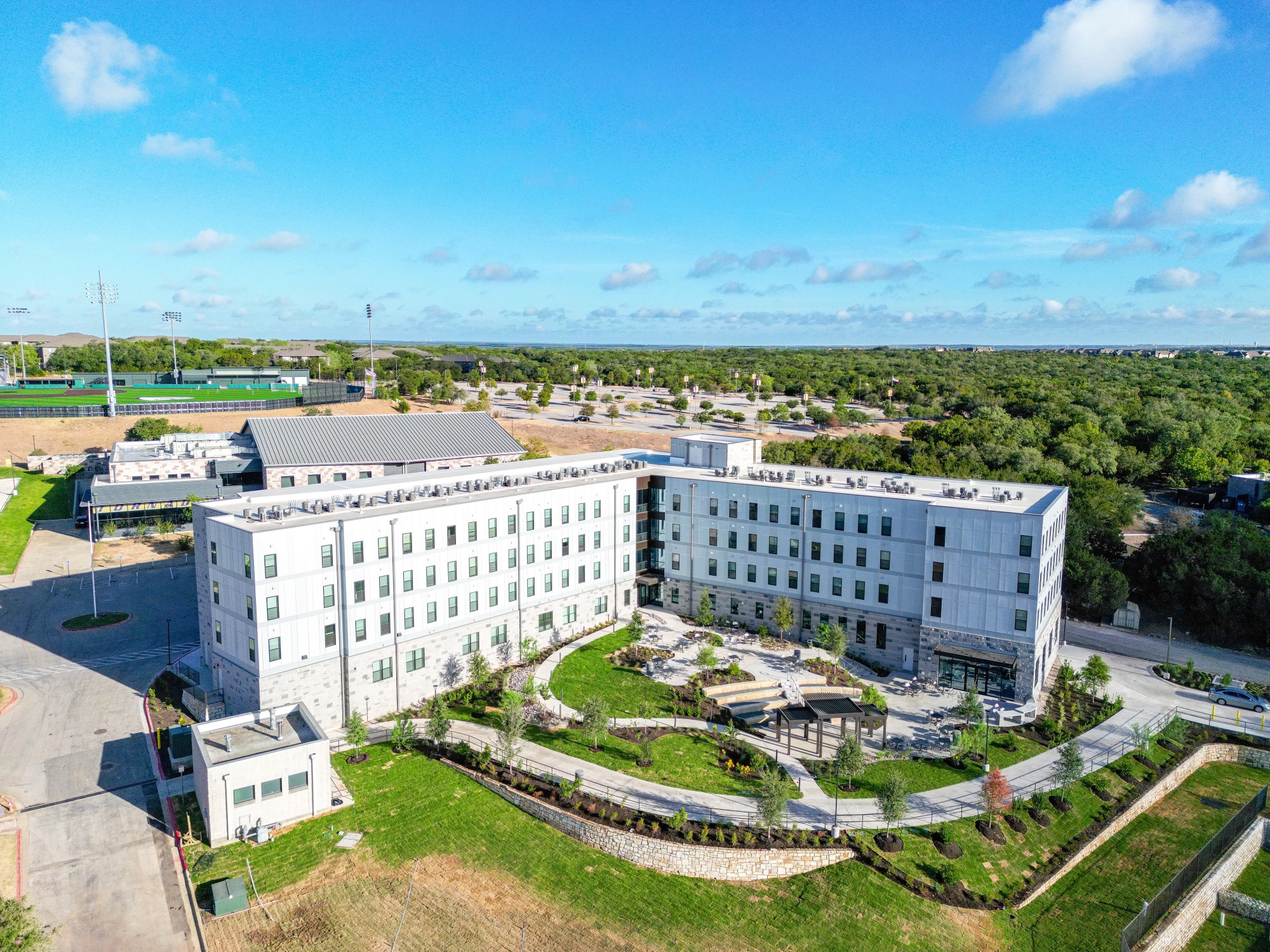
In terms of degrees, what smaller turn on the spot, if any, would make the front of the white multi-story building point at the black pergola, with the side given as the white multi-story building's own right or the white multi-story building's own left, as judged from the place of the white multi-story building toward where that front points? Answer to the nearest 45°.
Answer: approximately 90° to the white multi-story building's own left

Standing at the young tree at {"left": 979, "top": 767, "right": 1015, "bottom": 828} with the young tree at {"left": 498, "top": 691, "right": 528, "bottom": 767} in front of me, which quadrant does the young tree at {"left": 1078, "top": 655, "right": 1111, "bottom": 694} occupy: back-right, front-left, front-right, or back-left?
back-right

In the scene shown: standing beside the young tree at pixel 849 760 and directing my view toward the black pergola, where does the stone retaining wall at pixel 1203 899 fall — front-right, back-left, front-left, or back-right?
back-right

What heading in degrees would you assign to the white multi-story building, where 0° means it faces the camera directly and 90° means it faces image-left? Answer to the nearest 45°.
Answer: approximately 0°

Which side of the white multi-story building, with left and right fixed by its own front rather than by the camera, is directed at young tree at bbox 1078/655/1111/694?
left

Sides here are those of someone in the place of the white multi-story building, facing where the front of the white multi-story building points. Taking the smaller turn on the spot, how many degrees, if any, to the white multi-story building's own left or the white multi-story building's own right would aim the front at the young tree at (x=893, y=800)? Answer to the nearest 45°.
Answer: approximately 45° to the white multi-story building's own left

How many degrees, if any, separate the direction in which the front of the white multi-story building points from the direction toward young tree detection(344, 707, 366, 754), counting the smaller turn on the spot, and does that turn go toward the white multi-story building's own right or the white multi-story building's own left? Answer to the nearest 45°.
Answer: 0° — it already faces it

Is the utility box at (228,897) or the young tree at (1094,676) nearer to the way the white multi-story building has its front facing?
the utility box

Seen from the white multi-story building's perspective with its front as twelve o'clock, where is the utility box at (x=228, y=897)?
The utility box is roughly at 12 o'clock from the white multi-story building.
